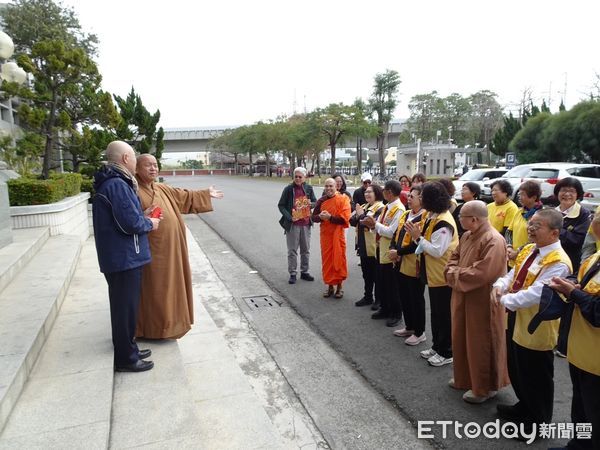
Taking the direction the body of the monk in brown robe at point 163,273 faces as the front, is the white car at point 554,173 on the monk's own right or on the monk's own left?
on the monk's own left

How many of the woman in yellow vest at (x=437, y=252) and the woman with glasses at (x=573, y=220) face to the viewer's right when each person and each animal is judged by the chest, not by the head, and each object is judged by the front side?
0

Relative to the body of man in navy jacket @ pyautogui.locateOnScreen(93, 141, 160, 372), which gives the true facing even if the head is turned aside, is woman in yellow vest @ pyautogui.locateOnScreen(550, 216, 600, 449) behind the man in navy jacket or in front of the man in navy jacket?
in front

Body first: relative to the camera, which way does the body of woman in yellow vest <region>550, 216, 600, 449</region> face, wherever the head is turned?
to the viewer's left

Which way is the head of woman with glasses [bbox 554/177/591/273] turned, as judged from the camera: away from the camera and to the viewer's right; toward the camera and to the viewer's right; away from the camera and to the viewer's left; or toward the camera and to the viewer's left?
toward the camera and to the viewer's left

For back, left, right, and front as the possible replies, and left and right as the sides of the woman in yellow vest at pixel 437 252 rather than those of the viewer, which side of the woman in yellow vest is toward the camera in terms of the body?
left

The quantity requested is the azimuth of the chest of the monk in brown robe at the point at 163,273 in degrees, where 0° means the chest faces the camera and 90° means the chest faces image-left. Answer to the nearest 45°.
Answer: approximately 315°

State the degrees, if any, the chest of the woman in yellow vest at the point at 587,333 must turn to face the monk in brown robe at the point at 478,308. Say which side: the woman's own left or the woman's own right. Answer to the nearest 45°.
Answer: approximately 45° to the woman's own right

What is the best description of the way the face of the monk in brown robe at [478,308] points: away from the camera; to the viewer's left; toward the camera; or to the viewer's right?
to the viewer's left

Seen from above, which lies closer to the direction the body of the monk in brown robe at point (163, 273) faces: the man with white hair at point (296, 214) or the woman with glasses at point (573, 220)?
the woman with glasses

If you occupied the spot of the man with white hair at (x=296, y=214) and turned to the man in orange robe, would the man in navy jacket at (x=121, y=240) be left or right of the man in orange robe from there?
right

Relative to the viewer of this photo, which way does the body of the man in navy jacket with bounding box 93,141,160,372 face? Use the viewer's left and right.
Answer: facing to the right of the viewer

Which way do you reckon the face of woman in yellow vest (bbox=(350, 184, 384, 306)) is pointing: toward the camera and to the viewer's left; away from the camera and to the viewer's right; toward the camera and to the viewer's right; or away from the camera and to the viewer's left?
toward the camera and to the viewer's left

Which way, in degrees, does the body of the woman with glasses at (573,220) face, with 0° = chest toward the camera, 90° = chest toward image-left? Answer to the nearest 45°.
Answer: approximately 45°

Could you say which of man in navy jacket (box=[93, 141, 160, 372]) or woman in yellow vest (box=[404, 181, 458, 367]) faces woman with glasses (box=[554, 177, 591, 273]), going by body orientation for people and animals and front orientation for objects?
the man in navy jacket

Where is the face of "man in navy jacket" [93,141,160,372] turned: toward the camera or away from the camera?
away from the camera
